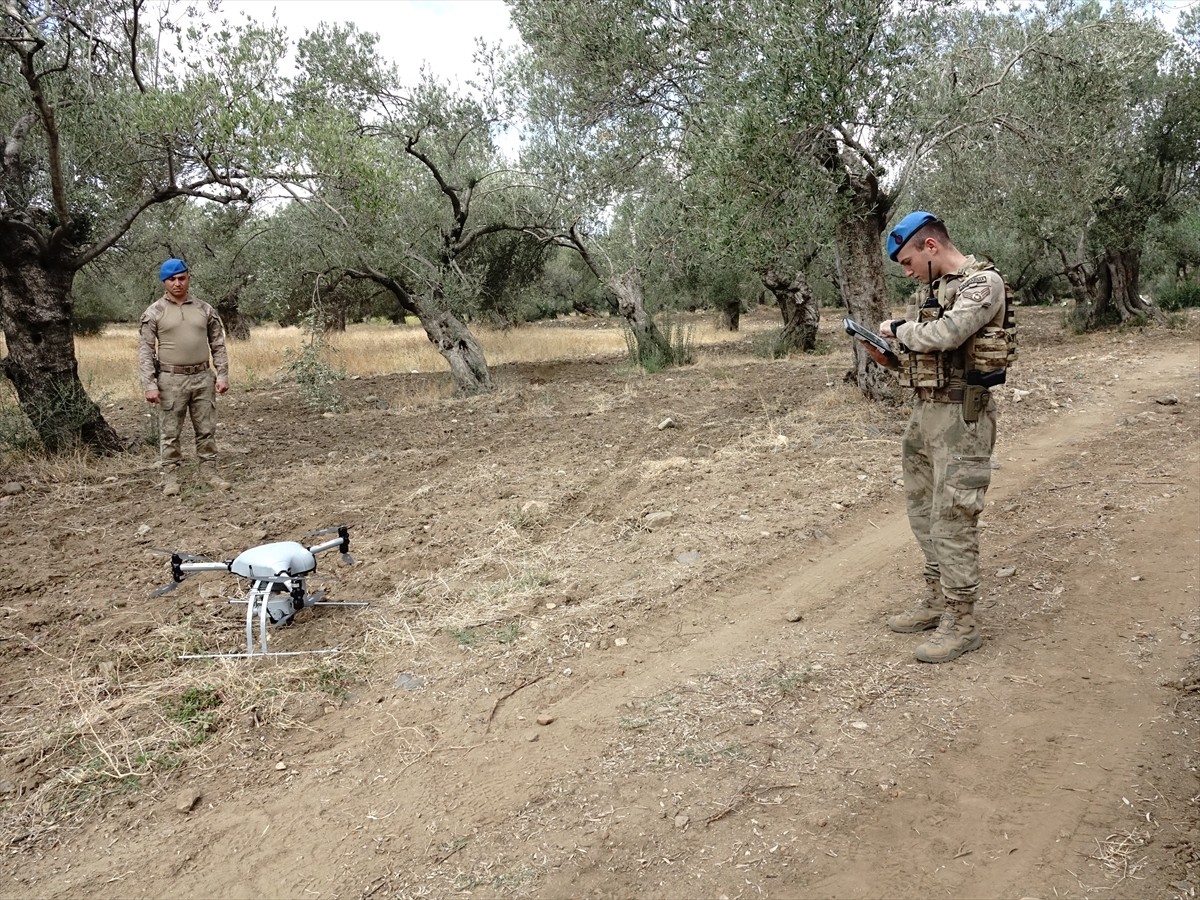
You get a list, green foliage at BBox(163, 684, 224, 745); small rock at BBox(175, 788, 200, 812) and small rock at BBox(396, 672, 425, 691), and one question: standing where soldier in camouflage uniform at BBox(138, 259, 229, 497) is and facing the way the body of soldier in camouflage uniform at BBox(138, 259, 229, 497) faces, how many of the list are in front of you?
3

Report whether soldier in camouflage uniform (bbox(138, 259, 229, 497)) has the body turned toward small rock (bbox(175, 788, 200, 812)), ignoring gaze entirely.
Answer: yes

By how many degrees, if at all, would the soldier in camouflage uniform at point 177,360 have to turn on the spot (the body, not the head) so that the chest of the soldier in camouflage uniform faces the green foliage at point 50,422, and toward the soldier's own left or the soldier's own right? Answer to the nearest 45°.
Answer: approximately 135° to the soldier's own right

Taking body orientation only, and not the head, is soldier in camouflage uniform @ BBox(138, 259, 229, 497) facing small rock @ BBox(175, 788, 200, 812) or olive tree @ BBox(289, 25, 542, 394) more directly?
the small rock

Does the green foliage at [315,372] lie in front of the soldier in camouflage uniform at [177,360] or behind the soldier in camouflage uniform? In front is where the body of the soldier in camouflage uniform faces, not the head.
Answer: behind

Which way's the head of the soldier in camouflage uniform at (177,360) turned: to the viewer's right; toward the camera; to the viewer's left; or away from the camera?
toward the camera

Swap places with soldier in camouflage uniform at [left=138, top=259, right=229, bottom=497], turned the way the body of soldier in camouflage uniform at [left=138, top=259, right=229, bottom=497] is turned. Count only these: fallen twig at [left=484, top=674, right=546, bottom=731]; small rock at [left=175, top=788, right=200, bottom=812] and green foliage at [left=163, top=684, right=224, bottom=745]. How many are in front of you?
3

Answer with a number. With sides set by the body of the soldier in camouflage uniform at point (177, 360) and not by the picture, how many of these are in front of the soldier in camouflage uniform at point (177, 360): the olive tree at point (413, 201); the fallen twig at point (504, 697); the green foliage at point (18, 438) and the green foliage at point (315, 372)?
1

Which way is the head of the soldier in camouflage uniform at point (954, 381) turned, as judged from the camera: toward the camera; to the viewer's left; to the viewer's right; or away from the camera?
to the viewer's left

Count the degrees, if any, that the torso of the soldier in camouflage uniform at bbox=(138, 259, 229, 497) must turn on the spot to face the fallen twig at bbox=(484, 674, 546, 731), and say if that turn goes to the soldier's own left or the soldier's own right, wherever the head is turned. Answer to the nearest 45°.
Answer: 0° — they already face it

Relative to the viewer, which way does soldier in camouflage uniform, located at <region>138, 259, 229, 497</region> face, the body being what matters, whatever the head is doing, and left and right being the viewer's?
facing the viewer

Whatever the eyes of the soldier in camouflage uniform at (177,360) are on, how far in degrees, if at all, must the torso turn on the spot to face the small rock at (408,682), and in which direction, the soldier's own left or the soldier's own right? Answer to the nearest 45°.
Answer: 0° — they already face it

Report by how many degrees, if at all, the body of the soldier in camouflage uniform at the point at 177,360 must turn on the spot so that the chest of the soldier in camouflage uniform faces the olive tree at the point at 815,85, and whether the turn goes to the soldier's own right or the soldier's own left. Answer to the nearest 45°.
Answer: approximately 90° to the soldier's own left

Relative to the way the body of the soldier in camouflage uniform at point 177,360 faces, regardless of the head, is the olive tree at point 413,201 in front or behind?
behind

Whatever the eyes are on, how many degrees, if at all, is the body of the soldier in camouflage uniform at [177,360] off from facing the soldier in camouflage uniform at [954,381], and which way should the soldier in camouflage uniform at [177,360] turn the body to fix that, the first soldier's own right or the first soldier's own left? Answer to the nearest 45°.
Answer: approximately 45° to the first soldier's own left
